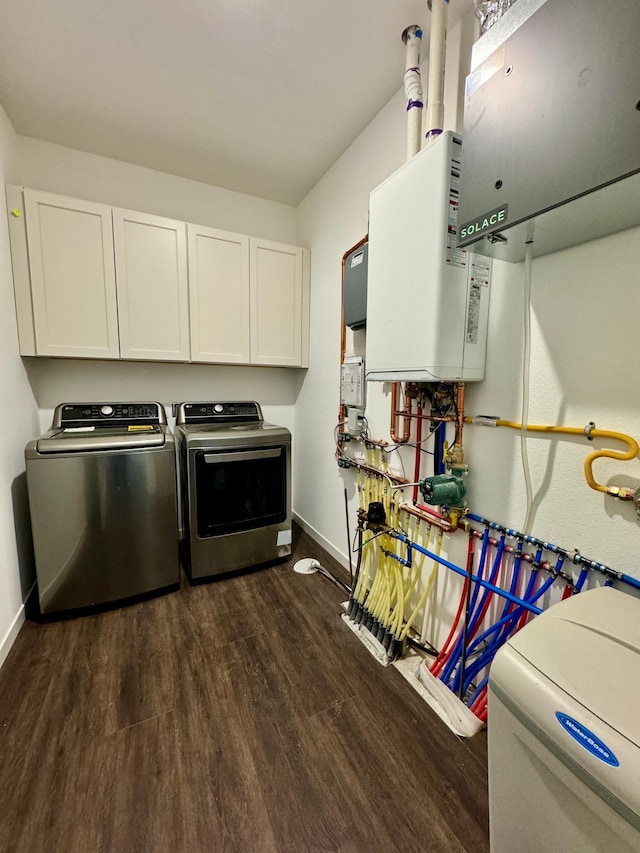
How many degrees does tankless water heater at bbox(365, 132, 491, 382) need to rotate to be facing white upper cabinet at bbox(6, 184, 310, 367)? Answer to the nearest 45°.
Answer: approximately 45° to its right

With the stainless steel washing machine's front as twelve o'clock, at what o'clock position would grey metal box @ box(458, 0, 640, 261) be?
The grey metal box is roughly at 11 o'clock from the stainless steel washing machine.

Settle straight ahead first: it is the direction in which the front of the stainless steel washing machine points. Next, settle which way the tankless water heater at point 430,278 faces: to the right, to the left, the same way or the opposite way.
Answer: to the right

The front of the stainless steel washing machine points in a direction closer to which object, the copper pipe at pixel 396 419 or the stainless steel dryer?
the copper pipe

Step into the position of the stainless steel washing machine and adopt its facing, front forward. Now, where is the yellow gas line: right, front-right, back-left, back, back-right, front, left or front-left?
front-left

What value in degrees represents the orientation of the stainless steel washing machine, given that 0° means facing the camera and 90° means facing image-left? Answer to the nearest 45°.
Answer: approximately 0°

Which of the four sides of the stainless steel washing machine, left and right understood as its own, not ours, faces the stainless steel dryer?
left

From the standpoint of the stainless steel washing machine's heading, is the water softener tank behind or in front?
in front

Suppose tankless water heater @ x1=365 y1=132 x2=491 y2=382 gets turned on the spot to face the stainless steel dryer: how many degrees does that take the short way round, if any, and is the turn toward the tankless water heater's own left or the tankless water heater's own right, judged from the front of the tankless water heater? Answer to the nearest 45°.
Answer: approximately 90° to the tankless water heater's own right

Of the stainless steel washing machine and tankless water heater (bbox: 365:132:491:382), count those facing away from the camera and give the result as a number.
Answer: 0
